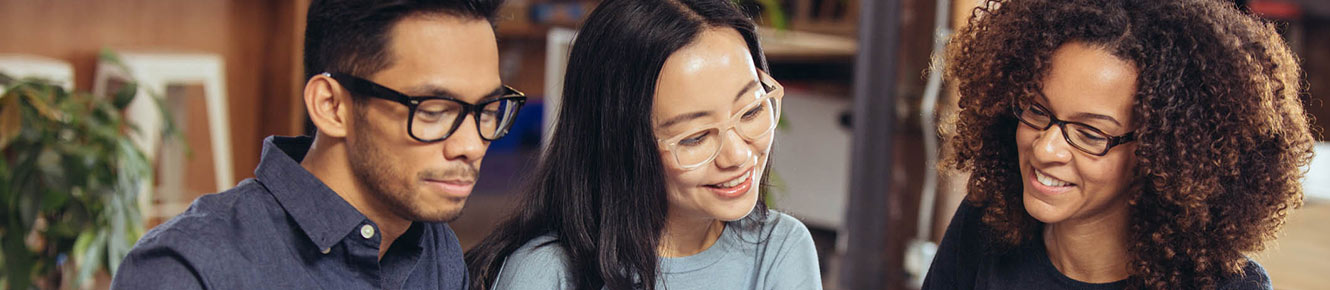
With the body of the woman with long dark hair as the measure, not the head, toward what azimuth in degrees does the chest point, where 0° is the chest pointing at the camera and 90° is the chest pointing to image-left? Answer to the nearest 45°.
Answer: approximately 315°

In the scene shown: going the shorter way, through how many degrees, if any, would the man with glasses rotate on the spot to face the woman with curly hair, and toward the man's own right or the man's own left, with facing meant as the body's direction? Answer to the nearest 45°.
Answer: approximately 45° to the man's own left

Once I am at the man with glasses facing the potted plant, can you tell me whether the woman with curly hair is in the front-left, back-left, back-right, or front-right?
back-right

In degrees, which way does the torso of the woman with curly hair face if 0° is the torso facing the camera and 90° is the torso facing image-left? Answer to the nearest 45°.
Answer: approximately 45°

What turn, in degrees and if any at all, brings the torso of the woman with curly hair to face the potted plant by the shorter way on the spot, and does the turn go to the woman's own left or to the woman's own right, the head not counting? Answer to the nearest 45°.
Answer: approximately 45° to the woman's own right
